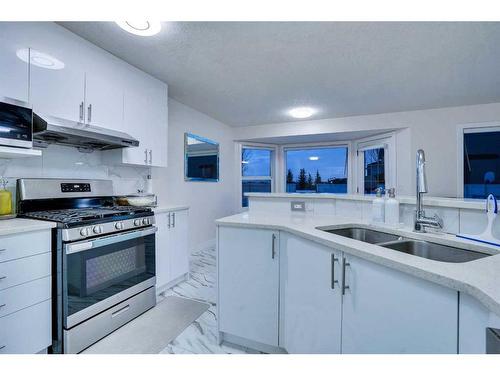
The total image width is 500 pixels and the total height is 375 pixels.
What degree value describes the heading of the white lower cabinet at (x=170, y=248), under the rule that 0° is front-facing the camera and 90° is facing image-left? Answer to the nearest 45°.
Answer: approximately 315°

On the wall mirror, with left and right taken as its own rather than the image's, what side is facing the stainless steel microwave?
right

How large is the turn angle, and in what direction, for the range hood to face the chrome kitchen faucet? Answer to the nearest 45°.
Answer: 0° — it already faces it

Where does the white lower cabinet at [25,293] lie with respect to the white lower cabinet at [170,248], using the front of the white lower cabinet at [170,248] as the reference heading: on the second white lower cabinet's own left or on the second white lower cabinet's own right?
on the second white lower cabinet's own right

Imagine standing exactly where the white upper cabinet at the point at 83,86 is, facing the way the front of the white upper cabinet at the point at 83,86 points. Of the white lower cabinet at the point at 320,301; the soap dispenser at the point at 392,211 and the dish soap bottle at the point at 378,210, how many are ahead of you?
3

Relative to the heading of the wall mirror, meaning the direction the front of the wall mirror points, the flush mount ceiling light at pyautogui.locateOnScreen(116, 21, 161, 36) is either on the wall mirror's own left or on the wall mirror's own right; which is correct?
on the wall mirror's own right

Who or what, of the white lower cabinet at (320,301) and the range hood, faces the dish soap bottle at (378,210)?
the range hood
